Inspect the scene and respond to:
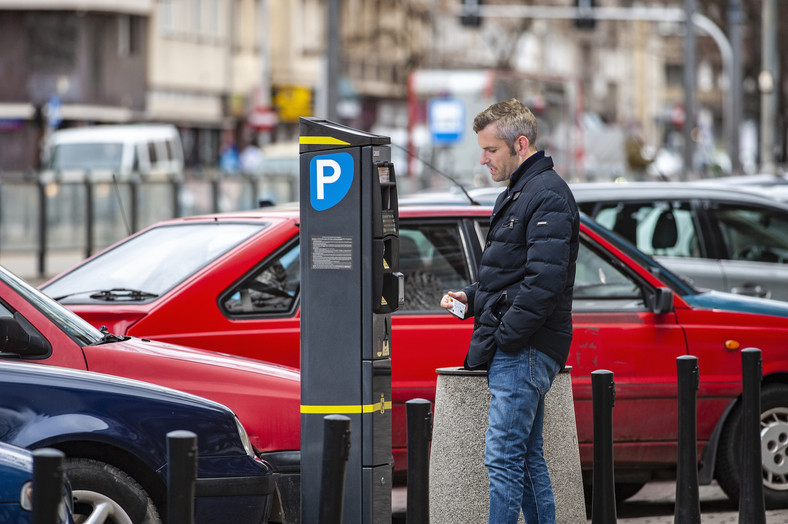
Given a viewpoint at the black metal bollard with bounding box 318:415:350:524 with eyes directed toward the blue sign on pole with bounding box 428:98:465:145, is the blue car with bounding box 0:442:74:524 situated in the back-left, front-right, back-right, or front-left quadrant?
back-left

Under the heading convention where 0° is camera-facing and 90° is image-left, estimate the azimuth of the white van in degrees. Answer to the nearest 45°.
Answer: approximately 45°

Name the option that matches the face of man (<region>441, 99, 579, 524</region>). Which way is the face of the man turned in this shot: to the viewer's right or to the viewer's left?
to the viewer's left

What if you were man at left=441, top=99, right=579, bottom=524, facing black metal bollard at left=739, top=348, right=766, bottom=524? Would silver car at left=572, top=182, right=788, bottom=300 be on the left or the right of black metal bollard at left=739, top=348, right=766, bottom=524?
left

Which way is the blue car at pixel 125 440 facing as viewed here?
to the viewer's right

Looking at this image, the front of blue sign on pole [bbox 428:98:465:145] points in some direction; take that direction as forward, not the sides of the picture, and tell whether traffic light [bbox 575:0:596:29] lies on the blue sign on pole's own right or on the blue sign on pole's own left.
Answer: on the blue sign on pole's own left

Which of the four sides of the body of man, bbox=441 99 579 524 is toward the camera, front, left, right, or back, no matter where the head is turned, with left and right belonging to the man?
left

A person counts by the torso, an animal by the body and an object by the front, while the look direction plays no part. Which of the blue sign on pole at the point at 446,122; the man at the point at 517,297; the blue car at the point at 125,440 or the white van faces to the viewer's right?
the blue car

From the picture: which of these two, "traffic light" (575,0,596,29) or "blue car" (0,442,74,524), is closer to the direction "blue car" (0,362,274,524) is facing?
the traffic light

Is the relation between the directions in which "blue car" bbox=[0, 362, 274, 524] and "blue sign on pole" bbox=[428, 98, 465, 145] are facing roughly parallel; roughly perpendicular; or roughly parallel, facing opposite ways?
roughly perpendicular

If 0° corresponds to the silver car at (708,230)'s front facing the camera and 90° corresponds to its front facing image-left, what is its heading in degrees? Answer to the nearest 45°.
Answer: approximately 270°

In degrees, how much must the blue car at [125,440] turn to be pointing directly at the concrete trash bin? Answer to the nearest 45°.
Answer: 0° — it already faces it
